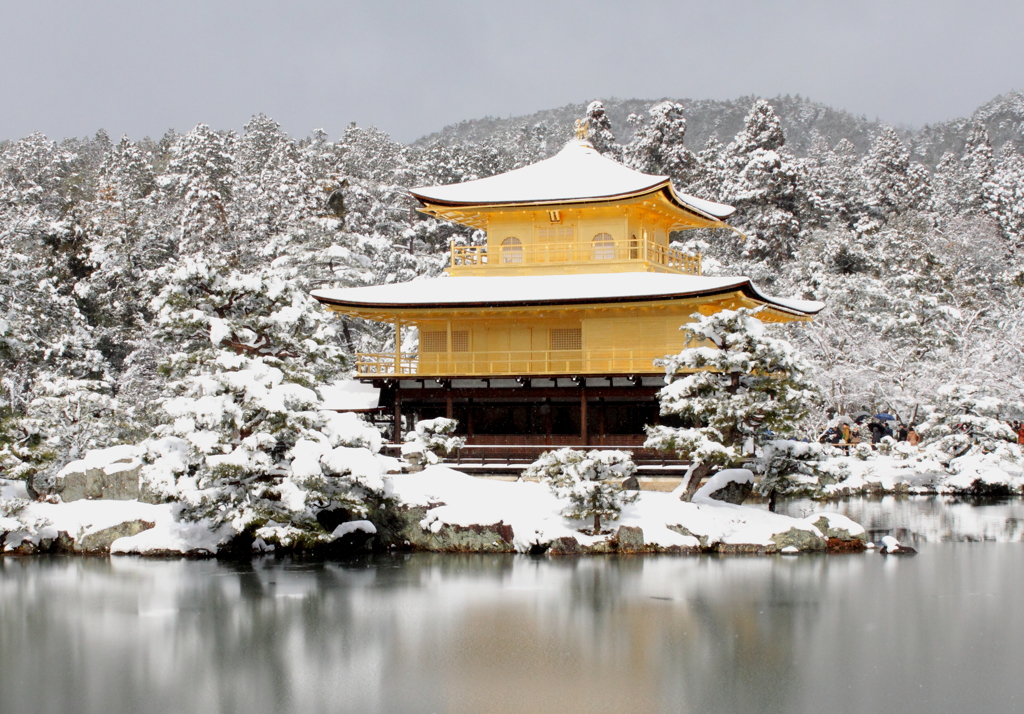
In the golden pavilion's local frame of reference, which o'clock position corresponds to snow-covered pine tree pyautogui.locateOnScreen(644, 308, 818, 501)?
The snow-covered pine tree is roughly at 11 o'clock from the golden pavilion.

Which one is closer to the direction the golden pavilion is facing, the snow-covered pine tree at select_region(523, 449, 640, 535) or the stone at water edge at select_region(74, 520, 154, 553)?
the snow-covered pine tree

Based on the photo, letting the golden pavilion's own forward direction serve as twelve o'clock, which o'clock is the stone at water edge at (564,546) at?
The stone at water edge is roughly at 12 o'clock from the golden pavilion.

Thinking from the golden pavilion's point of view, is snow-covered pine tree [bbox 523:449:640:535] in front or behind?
in front

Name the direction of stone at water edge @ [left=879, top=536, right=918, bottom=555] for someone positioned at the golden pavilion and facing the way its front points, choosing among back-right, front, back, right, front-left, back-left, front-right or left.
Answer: front-left

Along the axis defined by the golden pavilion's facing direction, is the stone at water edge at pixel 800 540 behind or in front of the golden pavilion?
in front

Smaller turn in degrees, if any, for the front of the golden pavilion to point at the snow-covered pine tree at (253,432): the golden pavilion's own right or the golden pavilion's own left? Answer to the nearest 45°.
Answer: approximately 45° to the golden pavilion's own right

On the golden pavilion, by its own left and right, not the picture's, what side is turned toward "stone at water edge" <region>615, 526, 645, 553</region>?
front

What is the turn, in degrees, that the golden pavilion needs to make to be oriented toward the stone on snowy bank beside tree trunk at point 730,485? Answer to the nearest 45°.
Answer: approximately 45° to its left

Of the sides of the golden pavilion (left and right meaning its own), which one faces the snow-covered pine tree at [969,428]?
left

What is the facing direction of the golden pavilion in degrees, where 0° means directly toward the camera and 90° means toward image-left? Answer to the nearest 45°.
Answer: approximately 0°
